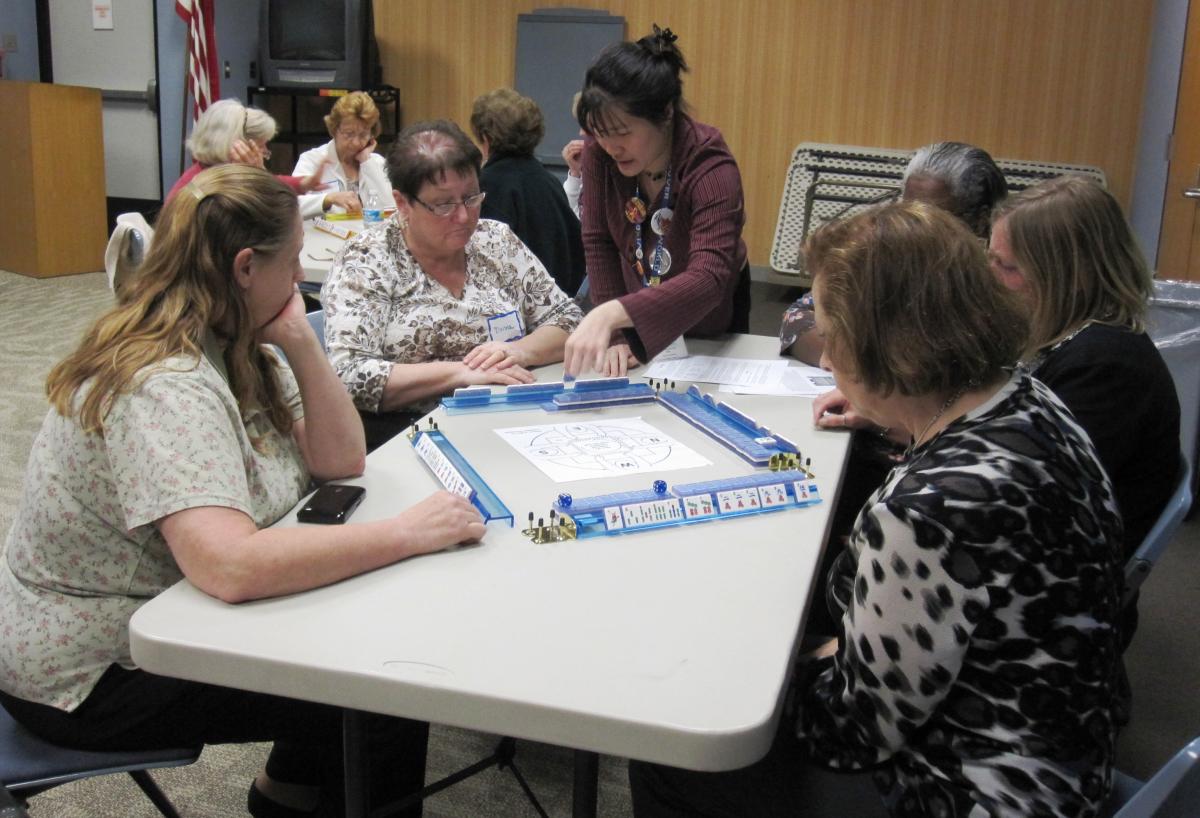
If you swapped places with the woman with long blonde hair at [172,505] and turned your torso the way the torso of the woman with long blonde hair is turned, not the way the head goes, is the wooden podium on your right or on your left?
on your left

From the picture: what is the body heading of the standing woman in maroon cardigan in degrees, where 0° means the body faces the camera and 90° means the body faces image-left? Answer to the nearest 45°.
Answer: approximately 45°

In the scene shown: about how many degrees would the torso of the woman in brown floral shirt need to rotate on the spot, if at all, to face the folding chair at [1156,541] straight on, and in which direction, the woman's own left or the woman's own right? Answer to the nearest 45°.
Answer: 0° — they already face it

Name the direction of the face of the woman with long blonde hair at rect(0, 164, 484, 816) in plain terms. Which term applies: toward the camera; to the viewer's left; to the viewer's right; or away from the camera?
to the viewer's right

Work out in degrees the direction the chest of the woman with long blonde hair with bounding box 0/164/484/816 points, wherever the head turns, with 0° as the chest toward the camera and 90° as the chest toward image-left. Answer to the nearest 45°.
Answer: approximately 270°
